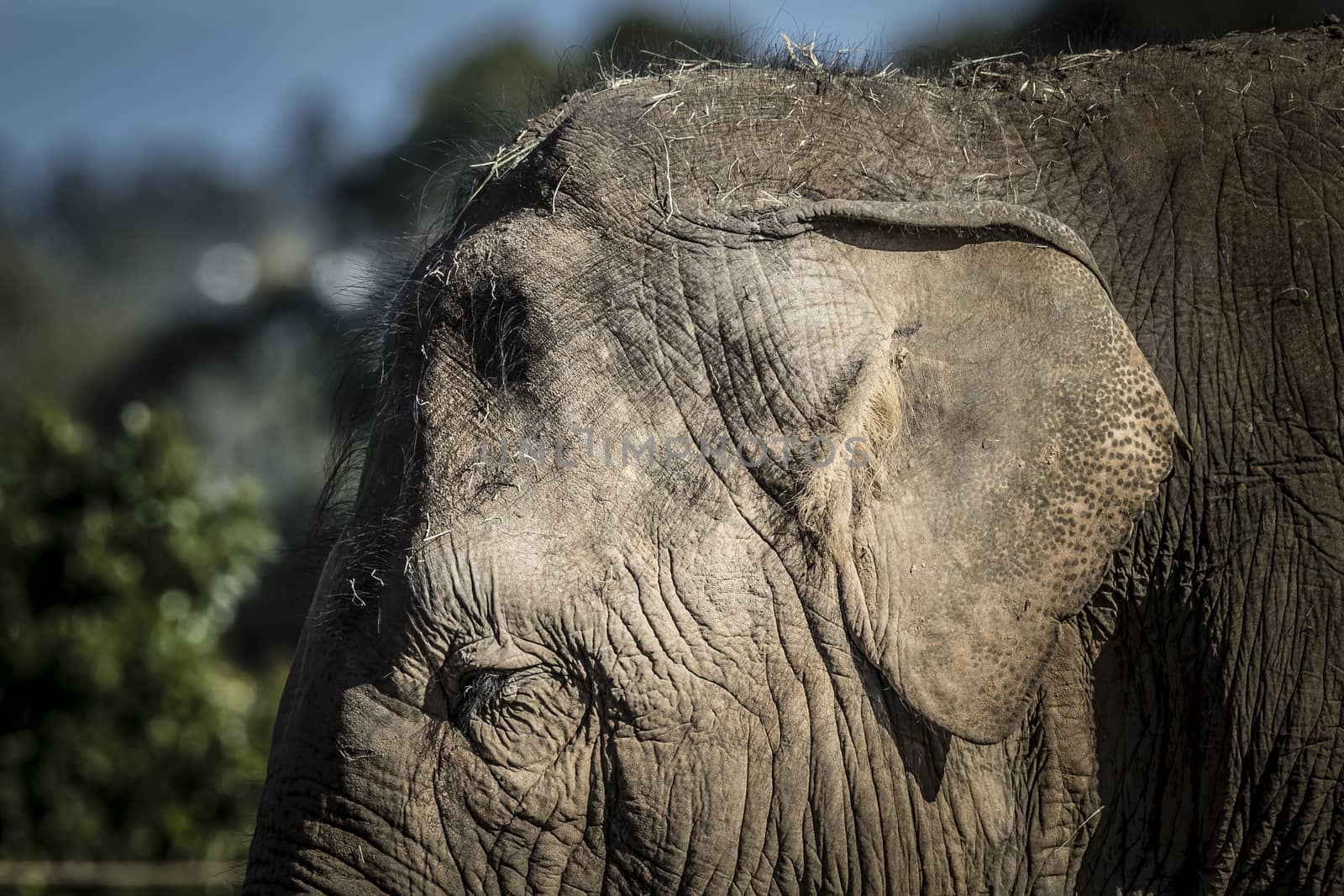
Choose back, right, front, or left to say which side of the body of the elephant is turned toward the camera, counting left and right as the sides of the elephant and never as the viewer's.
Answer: left
